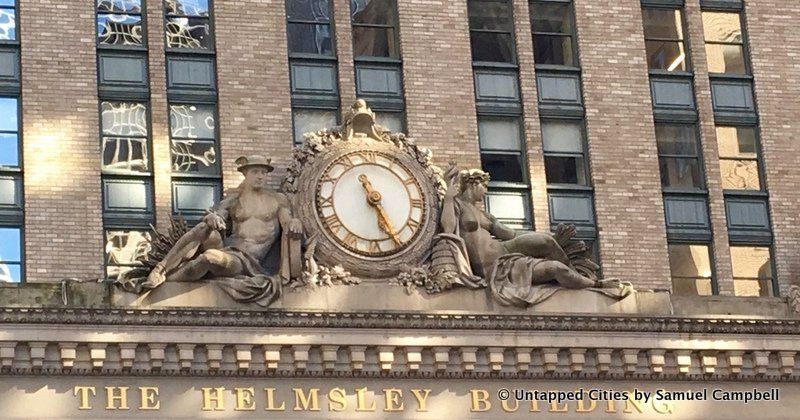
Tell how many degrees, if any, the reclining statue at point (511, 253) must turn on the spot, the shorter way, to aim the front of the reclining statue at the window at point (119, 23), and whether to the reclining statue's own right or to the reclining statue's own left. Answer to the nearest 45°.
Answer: approximately 135° to the reclining statue's own right

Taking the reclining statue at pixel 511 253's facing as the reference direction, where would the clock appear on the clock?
The clock is roughly at 4 o'clock from the reclining statue.

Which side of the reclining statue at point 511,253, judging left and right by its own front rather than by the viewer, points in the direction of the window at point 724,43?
left

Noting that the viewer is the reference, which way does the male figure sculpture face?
facing the viewer

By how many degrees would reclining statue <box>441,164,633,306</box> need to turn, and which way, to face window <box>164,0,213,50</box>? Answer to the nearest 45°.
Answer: approximately 135° to its right

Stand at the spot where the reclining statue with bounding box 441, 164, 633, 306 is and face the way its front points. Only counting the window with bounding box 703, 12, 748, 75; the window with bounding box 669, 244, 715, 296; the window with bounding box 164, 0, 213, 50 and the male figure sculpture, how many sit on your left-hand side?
2

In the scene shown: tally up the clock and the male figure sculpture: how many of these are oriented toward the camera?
2

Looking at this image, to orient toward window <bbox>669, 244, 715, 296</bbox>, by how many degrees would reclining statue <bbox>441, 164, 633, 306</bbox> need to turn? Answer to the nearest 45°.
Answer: approximately 90° to its left
